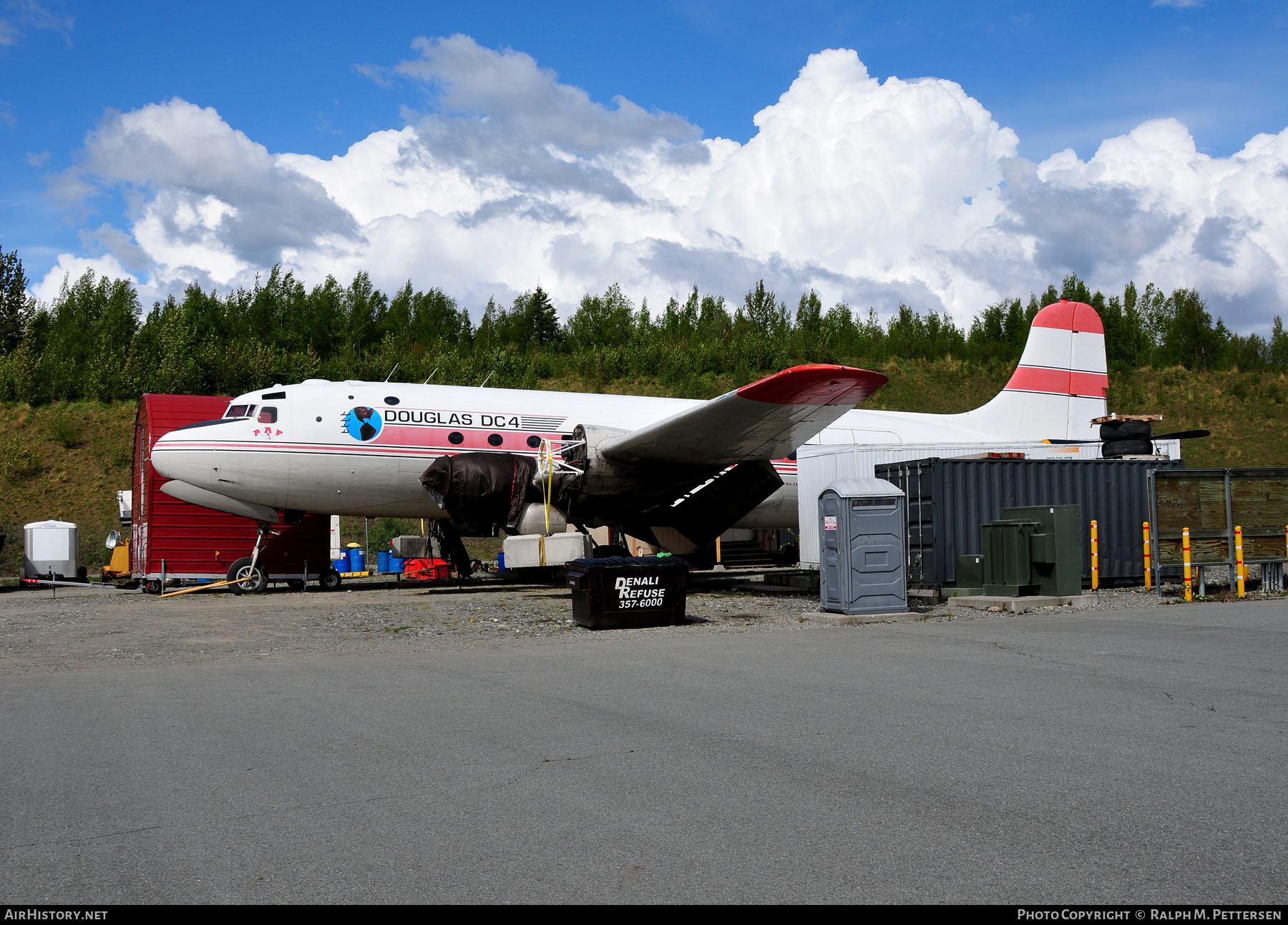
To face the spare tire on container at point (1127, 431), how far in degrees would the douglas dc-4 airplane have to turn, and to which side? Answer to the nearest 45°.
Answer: approximately 180°

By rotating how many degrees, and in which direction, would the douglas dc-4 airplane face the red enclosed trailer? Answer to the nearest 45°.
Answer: approximately 45° to its right

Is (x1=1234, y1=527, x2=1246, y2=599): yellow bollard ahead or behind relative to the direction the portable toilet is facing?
behind

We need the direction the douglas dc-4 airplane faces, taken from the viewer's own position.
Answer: facing to the left of the viewer

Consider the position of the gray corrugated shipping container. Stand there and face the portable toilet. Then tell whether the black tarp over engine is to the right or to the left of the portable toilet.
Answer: right

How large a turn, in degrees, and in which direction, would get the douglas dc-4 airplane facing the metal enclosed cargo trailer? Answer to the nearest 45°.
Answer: approximately 45° to its right

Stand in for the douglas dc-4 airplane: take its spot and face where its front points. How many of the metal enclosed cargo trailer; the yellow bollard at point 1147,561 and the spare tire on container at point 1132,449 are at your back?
2

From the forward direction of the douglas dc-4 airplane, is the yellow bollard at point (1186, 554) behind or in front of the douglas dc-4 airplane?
behind

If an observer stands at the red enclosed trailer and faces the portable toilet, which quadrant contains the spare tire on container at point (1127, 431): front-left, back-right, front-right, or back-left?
front-left

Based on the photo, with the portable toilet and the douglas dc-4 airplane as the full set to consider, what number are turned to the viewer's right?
0
